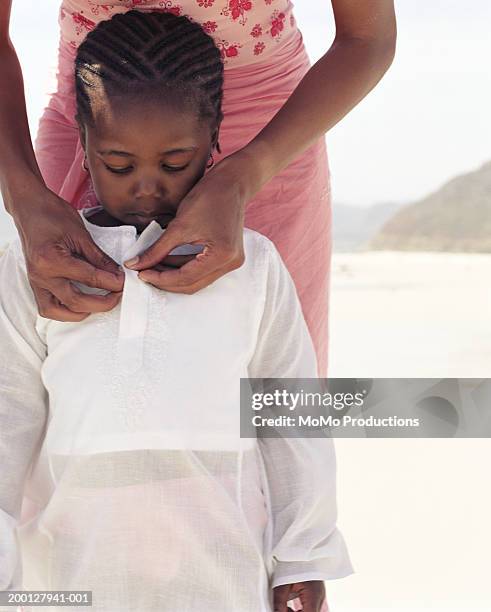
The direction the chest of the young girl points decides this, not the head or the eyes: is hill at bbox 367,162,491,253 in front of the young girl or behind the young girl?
behind

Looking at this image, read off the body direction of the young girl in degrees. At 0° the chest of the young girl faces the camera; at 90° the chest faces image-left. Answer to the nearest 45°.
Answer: approximately 0°
